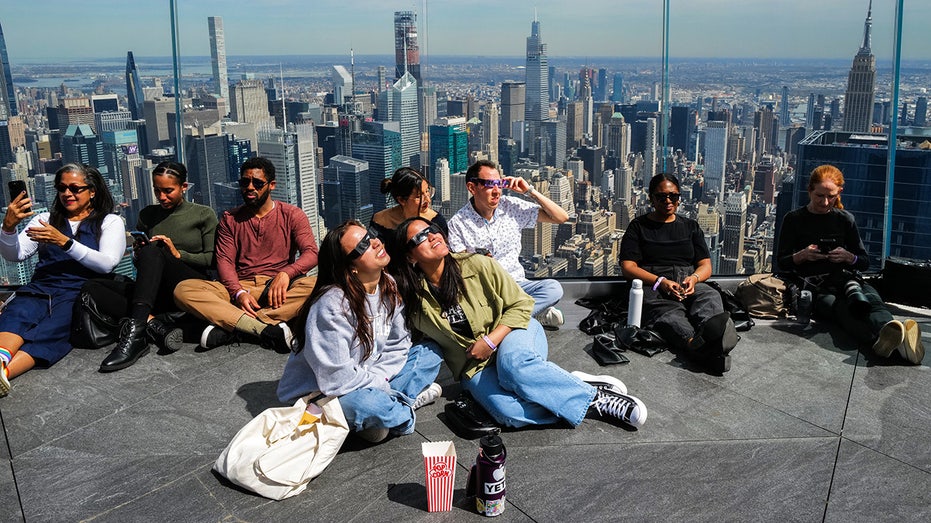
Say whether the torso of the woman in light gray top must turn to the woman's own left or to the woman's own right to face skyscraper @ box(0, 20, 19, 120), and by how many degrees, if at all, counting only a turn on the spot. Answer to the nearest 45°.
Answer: approximately 180°

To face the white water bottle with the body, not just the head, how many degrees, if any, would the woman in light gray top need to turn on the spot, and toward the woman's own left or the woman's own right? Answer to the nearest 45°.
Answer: approximately 90° to the woman's own left

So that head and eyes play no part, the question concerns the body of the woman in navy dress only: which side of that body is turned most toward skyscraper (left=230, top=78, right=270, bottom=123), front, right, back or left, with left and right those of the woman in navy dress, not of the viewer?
back

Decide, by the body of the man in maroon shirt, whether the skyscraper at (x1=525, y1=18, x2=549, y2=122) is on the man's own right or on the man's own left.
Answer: on the man's own left

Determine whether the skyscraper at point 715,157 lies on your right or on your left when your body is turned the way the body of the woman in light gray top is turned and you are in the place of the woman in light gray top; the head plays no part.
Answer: on your left
